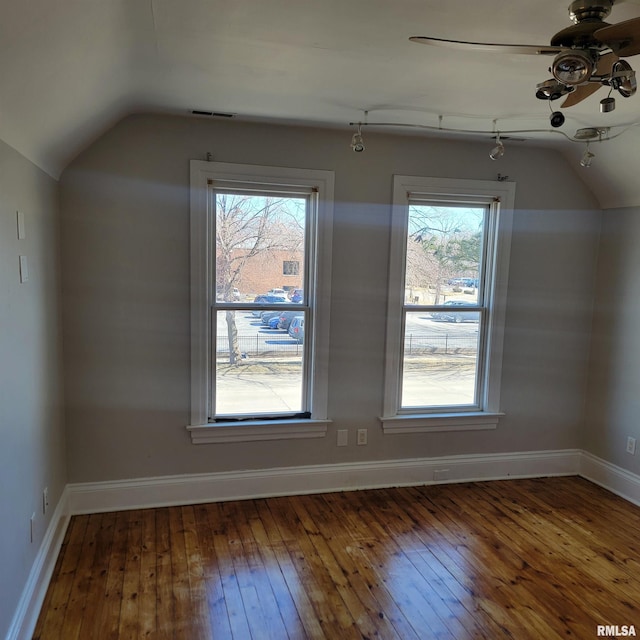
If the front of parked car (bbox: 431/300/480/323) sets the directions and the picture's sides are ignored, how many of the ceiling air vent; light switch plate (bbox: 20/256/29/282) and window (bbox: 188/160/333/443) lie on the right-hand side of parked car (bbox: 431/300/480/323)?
0

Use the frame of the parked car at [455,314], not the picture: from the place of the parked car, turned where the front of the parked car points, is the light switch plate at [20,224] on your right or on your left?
on your left

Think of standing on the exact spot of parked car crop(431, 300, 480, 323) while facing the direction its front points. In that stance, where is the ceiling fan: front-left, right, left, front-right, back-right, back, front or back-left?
left

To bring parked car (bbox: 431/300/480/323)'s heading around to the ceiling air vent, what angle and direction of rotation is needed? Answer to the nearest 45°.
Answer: approximately 45° to its left

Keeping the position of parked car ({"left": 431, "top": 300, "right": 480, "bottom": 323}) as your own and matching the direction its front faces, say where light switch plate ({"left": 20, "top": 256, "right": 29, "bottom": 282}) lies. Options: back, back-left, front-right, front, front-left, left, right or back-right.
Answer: front-left

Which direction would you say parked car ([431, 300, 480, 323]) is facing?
to the viewer's left

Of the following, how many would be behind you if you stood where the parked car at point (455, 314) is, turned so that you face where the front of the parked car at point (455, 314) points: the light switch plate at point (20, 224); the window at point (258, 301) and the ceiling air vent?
0
